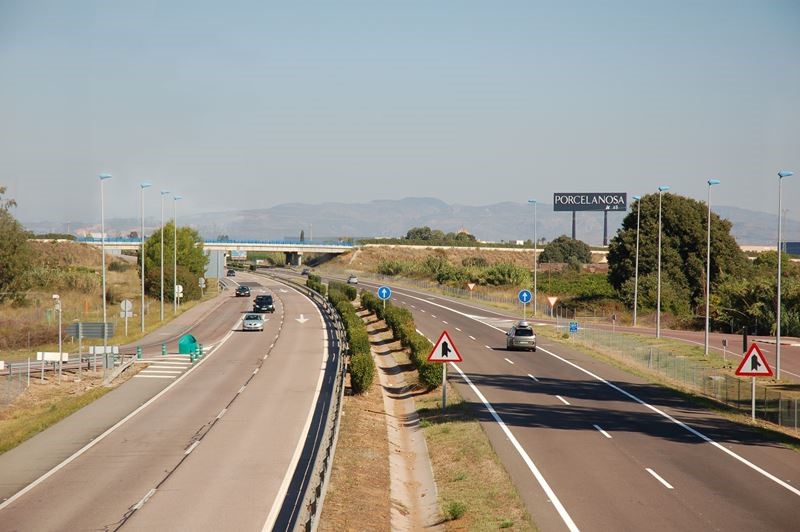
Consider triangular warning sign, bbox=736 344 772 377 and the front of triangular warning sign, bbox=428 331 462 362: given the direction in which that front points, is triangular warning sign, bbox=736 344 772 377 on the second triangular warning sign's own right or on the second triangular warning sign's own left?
on the second triangular warning sign's own left

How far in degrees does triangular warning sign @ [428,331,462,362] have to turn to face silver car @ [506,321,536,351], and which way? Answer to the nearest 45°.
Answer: approximately 180°

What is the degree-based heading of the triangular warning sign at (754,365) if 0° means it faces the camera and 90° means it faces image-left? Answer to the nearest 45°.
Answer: approximately 0°

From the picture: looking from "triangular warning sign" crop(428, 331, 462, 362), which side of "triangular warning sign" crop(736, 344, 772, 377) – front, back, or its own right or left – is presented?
right

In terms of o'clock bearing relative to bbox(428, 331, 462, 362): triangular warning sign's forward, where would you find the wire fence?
The wire fence is roughly at 8 o'clock from the triangular warning sign.

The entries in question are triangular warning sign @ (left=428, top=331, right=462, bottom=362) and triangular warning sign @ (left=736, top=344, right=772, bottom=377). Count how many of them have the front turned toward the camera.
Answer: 2

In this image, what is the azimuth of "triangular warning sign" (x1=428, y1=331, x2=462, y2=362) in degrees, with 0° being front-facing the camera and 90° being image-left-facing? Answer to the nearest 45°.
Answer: approximately 0°
